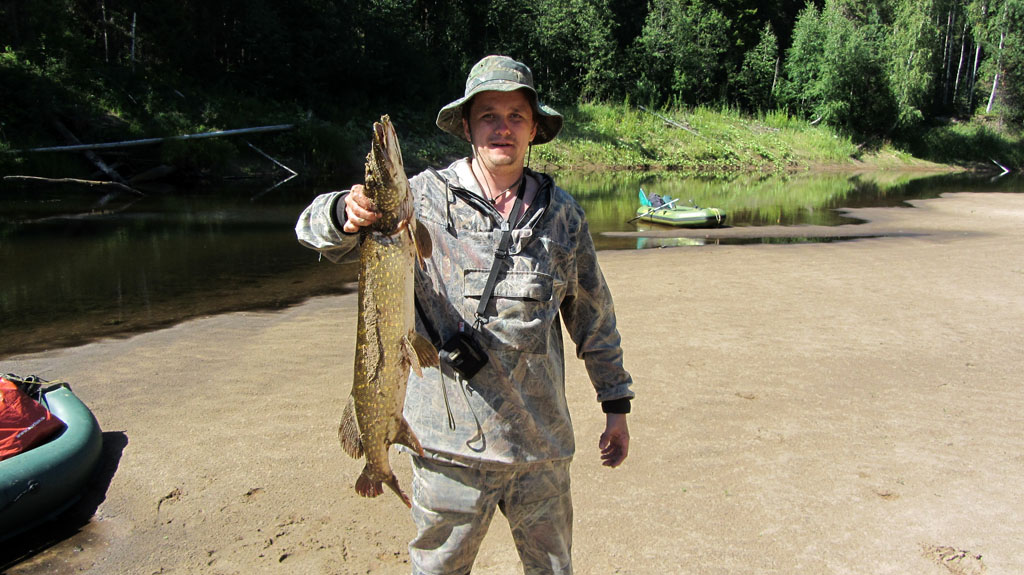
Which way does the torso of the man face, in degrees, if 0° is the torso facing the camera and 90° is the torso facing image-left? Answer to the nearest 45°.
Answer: approximately 0°

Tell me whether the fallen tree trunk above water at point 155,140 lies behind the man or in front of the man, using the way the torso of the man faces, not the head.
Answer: behind

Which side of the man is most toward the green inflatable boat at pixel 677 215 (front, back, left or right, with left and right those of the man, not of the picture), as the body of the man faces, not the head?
back

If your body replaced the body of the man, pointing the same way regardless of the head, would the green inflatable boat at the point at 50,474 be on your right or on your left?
on your right
